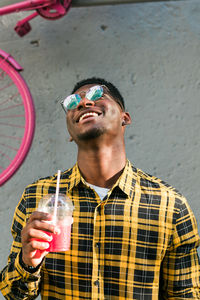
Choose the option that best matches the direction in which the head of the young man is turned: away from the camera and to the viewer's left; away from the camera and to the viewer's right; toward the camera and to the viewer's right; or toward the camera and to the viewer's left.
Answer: toward the camera and to the viewer's left

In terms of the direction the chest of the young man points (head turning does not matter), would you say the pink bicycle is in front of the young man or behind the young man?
behind

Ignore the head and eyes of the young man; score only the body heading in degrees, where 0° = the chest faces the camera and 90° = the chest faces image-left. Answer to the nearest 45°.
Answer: approximately 0°
